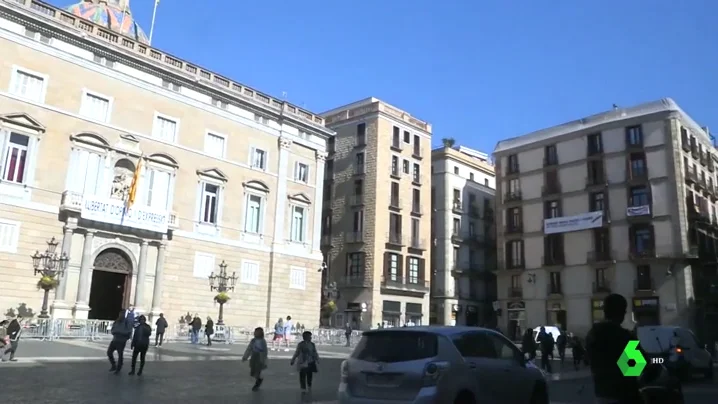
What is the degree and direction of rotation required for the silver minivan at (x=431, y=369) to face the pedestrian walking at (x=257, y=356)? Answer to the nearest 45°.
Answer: approximately 90° to its left

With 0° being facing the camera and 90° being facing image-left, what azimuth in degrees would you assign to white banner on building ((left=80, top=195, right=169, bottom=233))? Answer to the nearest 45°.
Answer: approximately 315°

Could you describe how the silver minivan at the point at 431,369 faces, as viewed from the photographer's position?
facing away from the viewer and to the right of the viewer

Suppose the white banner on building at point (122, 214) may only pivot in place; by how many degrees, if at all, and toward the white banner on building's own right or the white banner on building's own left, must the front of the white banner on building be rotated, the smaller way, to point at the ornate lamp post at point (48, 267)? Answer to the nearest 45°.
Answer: approximately 90° to the white banner on building's own right

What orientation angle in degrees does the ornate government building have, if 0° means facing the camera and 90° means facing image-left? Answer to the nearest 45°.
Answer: approximately 315°

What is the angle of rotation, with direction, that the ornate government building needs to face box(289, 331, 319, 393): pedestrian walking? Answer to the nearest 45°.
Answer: approximately 45° to its right
